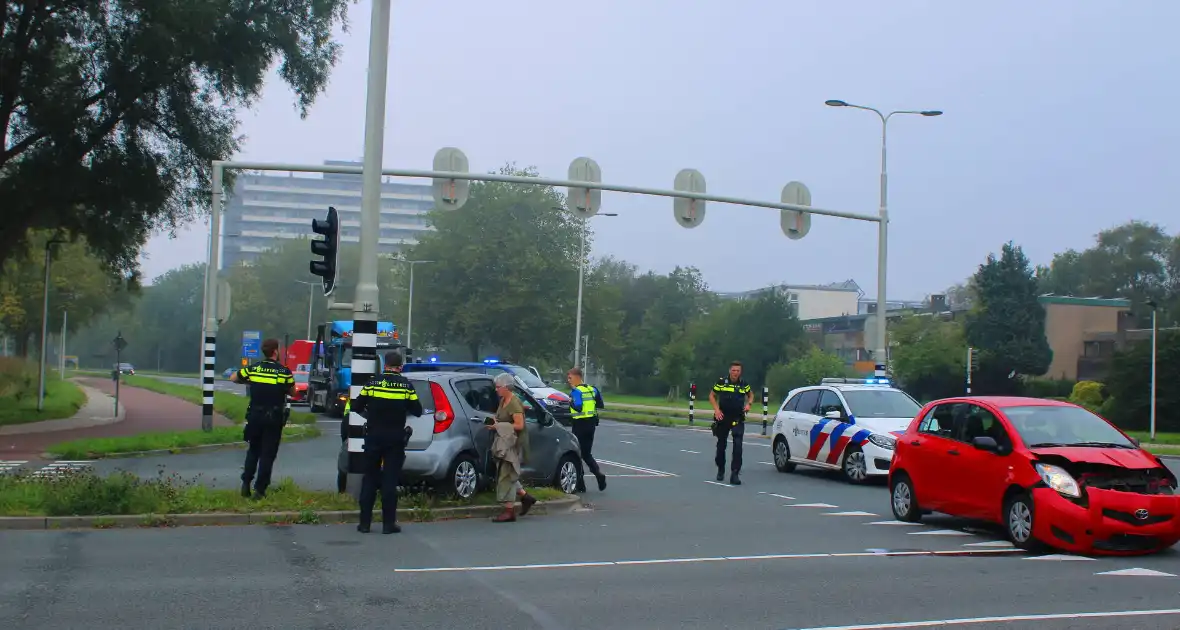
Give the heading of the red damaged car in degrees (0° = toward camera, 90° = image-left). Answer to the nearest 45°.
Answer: approximately 315°

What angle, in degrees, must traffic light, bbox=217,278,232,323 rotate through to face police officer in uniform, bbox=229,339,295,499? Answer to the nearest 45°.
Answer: approximately 180°

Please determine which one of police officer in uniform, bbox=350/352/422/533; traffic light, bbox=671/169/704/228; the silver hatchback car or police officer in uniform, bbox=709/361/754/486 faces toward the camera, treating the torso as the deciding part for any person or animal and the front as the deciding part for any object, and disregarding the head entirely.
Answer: police officer in uniform, bbox=709/361/754/486

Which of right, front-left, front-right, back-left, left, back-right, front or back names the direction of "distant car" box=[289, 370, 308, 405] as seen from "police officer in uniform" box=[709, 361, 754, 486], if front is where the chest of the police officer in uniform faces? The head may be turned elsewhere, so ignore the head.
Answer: back-right

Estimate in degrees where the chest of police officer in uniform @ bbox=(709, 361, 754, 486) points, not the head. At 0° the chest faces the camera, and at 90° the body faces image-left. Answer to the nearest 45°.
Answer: approximately 0°

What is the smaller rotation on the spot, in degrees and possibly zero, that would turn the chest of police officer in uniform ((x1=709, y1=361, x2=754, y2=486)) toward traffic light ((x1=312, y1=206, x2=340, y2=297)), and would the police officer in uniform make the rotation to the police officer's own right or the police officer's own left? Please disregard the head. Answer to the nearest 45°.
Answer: approximately 45° to the police officer's own right

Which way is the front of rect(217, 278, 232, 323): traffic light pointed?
away from the camera

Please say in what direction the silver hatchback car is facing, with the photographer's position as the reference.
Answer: facing away from the viewer and to the right of the viewer

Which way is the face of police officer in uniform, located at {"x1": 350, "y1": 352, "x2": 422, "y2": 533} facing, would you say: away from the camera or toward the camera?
away from the camera

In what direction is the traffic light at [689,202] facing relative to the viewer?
away from the camera

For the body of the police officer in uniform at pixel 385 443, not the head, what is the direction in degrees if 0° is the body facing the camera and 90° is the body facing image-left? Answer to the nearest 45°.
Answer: approximately 180°

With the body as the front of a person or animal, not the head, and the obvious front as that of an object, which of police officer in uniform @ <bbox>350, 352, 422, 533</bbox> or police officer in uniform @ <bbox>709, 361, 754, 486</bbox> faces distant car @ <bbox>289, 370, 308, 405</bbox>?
police officer in uniform @ <bbox>350, 352, 422, 533</bbox>
